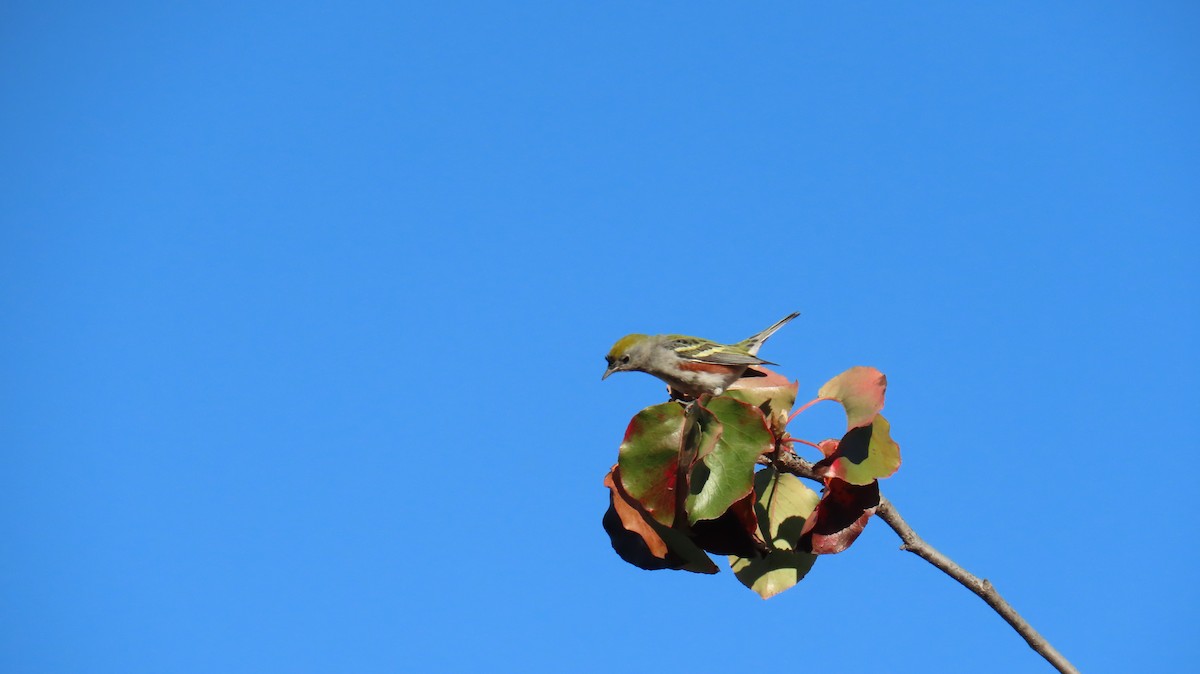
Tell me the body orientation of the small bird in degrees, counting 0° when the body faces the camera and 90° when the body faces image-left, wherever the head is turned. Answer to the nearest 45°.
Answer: approximately 90°

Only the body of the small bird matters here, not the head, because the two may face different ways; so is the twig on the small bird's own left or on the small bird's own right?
on the small bird's own left
